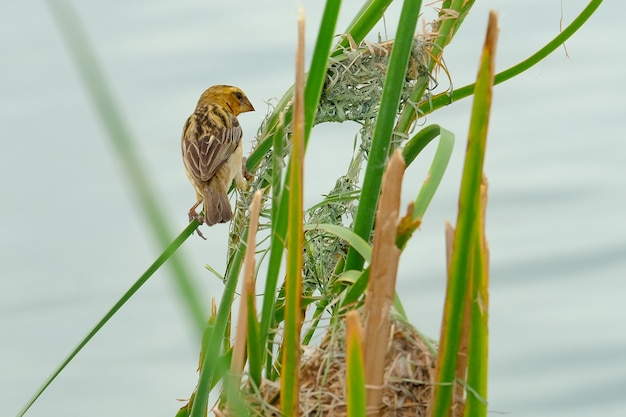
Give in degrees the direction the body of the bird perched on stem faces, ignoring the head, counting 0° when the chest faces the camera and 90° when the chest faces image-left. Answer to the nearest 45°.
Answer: approximately 225°

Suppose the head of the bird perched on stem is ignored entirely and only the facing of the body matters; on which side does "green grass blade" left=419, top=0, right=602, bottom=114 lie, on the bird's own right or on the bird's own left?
on the bird's own right

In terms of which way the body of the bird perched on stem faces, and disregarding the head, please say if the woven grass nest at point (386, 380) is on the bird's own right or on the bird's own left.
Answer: on the bird's own right

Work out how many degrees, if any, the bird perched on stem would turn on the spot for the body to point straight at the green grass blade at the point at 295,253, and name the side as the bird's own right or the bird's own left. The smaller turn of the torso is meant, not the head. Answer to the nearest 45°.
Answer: approximately 135° to the bird's own right

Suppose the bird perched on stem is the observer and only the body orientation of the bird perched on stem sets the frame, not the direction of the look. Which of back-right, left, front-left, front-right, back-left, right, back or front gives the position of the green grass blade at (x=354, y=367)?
back-right
